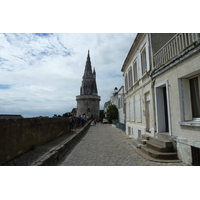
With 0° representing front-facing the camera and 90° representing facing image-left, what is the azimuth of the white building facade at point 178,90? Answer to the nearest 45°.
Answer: approximately 45°
